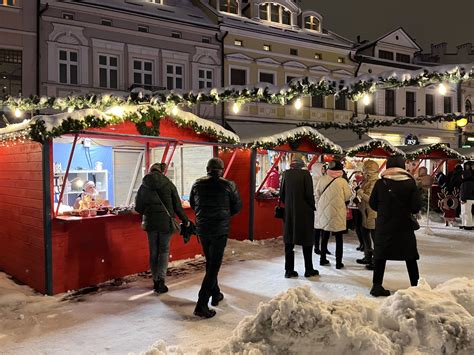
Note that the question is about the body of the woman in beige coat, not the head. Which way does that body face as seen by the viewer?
to the viewer's left

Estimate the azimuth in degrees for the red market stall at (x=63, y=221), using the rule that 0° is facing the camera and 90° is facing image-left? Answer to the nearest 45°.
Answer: approximately 315°

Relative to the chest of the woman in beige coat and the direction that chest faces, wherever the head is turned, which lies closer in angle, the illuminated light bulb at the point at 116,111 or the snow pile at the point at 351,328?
the illuminated light bulb

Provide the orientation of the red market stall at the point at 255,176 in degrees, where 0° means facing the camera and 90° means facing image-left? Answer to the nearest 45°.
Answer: approximately 315°

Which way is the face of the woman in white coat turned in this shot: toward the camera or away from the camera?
away from the camera

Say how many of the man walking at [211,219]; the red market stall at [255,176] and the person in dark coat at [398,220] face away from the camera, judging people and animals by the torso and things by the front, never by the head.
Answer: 2

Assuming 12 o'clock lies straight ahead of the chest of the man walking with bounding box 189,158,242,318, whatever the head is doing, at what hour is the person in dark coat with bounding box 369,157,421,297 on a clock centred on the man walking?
The person in dark coat is roughly at 3 o'clock from the man walking.

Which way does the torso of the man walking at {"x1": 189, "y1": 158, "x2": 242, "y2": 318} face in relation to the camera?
away from the camera

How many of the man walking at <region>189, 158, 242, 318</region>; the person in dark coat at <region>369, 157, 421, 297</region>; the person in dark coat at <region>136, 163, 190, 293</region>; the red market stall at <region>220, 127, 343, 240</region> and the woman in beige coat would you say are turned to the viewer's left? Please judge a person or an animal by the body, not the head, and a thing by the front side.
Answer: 1

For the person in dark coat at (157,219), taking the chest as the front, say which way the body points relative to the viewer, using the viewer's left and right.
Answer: facing away from the viewer

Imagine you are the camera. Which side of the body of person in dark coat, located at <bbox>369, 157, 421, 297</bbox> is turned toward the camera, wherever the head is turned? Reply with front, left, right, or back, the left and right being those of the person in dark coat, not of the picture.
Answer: back

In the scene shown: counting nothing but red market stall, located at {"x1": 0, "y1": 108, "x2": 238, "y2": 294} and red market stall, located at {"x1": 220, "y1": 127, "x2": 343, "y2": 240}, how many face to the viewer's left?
0

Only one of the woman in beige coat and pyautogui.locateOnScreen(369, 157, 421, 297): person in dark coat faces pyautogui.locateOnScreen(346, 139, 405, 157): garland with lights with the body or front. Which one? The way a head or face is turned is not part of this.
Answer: the person in dark coat

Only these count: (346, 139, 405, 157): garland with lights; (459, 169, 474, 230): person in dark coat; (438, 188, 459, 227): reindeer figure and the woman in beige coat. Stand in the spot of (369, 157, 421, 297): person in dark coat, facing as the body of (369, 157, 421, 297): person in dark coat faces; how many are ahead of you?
4

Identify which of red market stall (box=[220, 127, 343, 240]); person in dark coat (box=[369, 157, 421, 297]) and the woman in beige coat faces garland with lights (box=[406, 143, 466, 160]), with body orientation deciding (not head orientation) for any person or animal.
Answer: the person in dark coat
